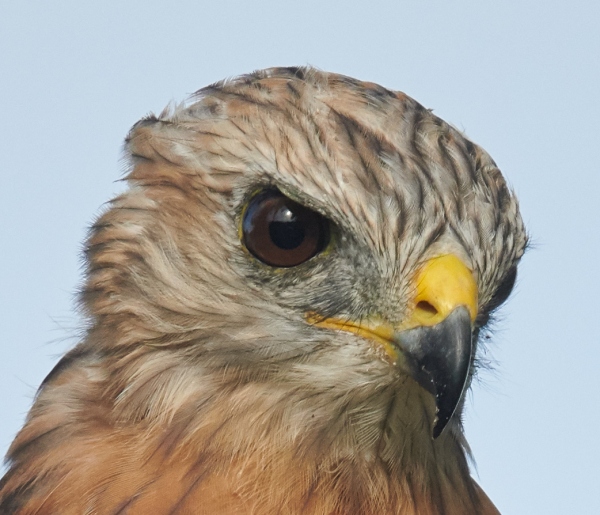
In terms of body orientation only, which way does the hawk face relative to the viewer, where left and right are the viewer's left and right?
facing the viewer and to the right of the viewer
